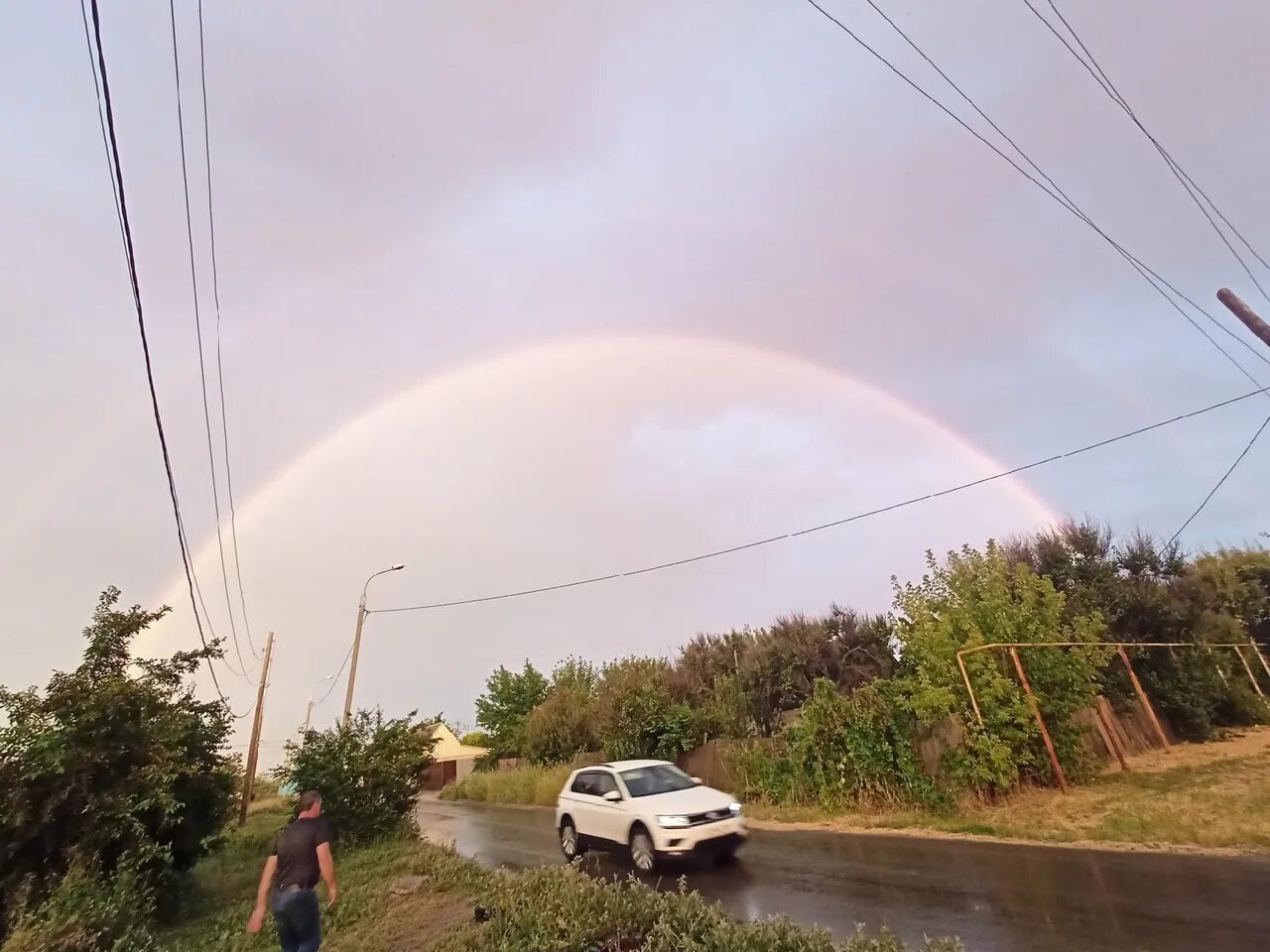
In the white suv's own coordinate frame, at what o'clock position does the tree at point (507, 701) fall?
The tree is roughly at 7 o'clock from the white suv.

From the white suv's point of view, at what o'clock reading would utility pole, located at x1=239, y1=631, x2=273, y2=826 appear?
The utility pole is roughly at 6 o'clock from the white suv.

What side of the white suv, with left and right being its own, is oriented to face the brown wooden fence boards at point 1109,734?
left

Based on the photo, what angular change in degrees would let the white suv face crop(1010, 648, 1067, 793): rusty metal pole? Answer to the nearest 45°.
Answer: approximately 45° to its left

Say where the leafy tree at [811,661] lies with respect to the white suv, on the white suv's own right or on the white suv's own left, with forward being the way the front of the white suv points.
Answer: on the white suv's own left

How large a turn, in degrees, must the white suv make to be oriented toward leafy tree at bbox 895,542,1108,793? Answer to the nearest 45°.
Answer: approximately 45° to its left

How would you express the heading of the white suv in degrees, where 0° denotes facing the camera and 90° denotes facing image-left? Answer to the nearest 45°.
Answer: approximately 315°

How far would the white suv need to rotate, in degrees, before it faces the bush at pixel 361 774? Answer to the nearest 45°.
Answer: approximately 180°

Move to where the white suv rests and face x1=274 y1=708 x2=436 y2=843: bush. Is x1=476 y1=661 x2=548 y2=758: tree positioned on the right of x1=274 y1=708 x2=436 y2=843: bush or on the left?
right

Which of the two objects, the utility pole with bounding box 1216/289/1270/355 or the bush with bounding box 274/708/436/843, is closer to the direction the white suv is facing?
the utility pole
